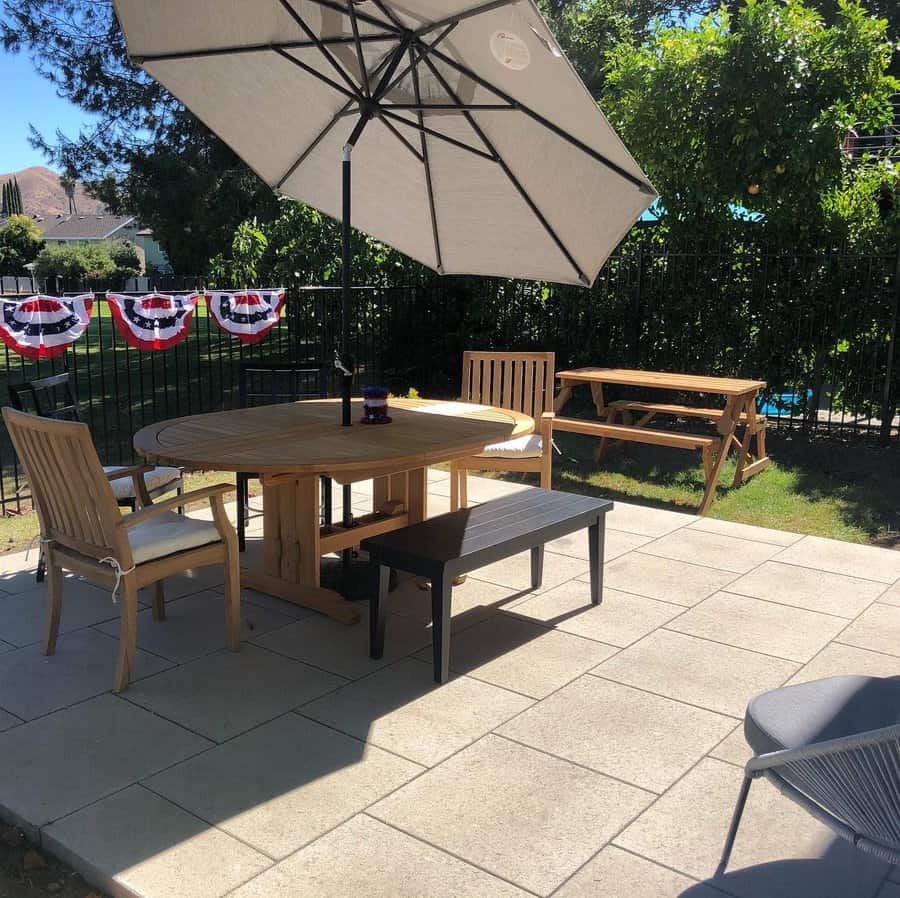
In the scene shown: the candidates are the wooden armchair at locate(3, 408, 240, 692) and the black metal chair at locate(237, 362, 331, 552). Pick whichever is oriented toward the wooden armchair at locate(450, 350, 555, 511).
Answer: the wooden armchair at locate(3, 408, 240, 692)

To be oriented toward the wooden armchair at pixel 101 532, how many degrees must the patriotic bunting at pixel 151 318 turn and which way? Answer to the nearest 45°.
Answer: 0° — it already faces it

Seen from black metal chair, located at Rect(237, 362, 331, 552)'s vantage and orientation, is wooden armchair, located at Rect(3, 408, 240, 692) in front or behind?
in front

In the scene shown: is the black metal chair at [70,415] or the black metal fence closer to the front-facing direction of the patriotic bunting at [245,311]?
the black metal chair

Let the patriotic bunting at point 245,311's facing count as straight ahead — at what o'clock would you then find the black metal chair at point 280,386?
The black metal chair is roughly at 12 o'clock from the patriotic bunting.

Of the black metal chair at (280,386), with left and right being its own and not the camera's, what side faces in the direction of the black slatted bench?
front

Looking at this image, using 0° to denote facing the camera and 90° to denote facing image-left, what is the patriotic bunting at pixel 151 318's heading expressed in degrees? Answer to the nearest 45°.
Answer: approximately 0°

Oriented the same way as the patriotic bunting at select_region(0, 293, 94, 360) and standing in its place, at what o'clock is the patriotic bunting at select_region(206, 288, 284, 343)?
the patriotic bunting at select_region(206, 288, 284, 343) is roughly at 8 o'clock from the patriotic bunting at select_region(0, 293, 94, 360).

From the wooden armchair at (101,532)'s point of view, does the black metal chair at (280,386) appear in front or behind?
in front

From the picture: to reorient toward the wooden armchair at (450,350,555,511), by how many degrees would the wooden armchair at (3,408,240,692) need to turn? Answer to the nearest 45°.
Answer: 0° — it already faces it

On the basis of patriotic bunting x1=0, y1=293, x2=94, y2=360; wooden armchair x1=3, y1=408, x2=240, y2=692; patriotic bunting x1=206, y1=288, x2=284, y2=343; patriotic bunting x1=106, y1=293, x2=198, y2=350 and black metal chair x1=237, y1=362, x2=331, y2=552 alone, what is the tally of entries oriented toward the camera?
4

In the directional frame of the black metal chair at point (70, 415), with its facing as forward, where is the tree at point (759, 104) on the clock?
The tree is roughly at 10 o'clock from the black metal chair.

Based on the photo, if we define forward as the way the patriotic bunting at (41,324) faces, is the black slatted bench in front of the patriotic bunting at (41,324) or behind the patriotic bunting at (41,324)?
in front

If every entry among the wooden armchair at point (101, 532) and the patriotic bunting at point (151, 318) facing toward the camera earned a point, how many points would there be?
1

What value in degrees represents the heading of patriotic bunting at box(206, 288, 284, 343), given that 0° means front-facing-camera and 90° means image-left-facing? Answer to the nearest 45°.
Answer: approximately 0°

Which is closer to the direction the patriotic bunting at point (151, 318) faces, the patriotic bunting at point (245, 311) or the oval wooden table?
the oval wooden table
